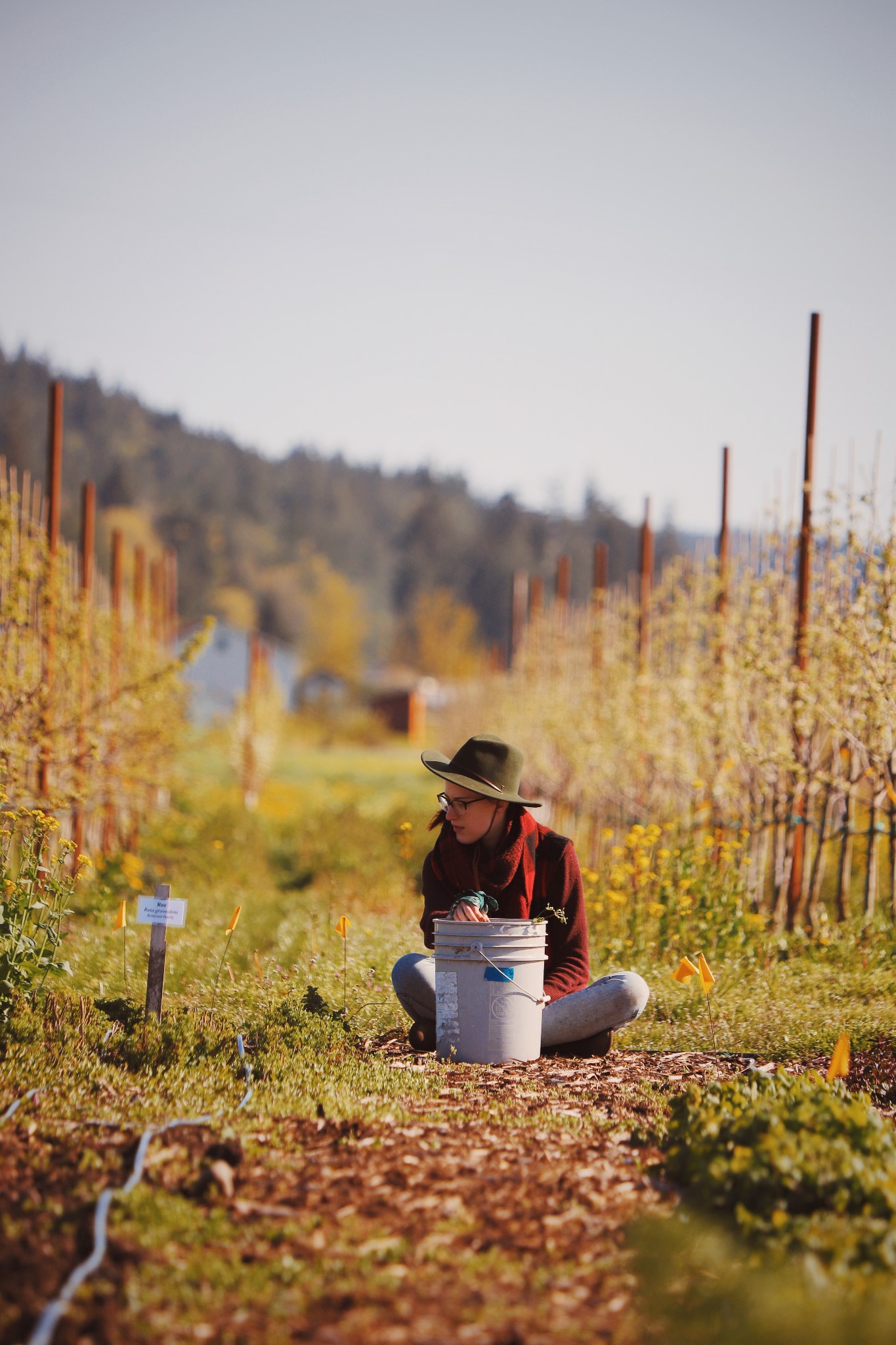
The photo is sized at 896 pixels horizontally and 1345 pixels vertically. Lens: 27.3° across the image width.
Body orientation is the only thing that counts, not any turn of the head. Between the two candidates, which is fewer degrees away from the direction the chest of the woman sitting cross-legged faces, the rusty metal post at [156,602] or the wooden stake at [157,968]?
the wooden stake

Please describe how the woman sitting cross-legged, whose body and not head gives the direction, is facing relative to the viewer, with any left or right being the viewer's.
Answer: facing the viewer

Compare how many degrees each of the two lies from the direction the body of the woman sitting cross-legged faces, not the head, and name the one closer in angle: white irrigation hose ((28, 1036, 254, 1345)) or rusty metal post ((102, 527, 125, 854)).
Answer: the white irrigation hose

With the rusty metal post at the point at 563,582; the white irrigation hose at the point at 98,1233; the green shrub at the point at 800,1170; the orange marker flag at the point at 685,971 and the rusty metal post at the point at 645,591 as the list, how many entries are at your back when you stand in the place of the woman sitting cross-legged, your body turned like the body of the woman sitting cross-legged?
2

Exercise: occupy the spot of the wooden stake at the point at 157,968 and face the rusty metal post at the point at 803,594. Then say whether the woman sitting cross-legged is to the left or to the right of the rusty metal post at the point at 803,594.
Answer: right

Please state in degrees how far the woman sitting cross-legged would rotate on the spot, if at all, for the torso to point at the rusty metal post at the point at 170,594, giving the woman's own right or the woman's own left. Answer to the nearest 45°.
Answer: approximately 180°

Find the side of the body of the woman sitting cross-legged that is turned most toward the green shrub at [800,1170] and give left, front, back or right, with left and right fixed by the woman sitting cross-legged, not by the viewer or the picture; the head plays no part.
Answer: front

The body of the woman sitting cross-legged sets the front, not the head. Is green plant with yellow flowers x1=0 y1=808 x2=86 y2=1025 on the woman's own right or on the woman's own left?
on the woman's own right

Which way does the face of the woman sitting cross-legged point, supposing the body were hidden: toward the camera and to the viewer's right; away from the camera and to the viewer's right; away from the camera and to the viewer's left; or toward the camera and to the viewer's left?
toward the camera and to the viewer's left

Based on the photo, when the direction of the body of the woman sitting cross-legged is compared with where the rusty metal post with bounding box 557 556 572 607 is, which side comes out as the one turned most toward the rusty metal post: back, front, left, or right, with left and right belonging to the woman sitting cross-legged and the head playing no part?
back

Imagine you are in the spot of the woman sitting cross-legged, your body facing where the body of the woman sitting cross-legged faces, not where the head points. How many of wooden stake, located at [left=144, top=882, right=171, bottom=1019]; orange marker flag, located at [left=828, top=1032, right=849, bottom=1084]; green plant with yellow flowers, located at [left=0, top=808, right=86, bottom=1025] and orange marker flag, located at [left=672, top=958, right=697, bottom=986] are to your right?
2
